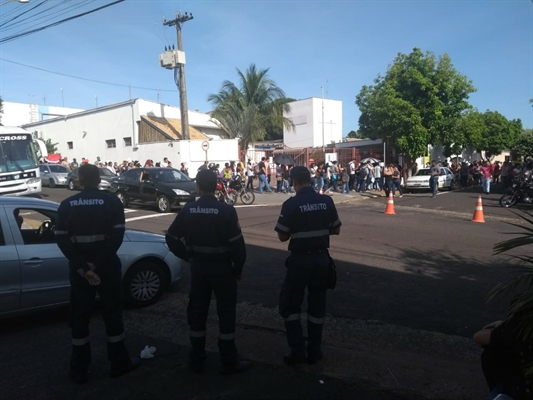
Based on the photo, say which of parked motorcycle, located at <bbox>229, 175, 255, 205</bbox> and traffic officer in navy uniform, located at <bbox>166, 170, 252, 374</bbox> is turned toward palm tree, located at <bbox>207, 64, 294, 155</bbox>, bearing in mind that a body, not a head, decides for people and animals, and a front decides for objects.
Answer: the traffic officer in navy uniform

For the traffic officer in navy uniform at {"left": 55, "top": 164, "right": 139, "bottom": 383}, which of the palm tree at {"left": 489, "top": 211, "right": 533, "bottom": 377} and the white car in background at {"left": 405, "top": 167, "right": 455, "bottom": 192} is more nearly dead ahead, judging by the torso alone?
the white car in background

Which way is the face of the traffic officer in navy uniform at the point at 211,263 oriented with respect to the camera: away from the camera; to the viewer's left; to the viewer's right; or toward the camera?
away from the camera

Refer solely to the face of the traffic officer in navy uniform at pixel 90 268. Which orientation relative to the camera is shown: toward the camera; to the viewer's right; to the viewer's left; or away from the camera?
away from the camera

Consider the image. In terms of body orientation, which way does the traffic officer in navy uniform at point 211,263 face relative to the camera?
away from the camera

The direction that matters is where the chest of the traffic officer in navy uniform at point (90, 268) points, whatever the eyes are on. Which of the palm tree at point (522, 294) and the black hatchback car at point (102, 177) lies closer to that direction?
the black hatchback car

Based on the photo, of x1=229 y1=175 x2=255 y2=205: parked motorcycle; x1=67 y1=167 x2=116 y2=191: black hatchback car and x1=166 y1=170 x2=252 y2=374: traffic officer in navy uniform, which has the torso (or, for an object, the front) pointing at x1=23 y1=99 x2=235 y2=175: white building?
the traffic officer in navy uniform

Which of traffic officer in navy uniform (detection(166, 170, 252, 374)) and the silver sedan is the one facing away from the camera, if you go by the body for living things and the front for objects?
the traffic officer in navy uniform

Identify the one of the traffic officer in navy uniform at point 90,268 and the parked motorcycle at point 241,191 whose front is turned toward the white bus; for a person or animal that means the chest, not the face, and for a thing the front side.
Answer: the traffic officer in navy uniform

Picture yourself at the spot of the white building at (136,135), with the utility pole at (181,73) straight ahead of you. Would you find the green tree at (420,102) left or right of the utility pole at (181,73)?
left

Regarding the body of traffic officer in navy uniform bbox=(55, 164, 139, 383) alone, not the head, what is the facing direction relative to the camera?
away from the camera

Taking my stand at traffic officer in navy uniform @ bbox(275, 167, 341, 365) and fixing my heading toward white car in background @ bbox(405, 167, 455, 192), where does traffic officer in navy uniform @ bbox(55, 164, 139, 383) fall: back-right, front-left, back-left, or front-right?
back-left
